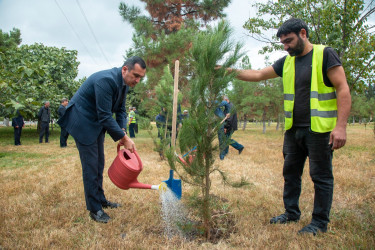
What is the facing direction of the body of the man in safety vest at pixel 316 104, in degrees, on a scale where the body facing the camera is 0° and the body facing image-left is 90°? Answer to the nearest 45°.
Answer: approximately 45°

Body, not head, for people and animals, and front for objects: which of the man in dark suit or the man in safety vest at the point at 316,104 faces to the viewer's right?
the man in dark suit

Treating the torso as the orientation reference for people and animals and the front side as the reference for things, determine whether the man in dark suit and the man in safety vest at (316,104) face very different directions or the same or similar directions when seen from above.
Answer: very different directions

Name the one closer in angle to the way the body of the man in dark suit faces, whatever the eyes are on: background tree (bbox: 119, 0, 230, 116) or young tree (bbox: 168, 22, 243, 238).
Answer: the young tree

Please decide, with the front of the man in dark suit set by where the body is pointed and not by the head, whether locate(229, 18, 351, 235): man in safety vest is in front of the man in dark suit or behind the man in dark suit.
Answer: in front

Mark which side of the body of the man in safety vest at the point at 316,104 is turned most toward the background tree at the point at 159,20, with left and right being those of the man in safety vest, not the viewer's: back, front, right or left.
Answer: right

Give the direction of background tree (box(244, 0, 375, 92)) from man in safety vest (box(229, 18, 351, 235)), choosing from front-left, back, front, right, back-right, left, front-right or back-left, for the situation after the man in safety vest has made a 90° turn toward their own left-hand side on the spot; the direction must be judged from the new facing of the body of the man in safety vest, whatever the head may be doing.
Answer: back-left

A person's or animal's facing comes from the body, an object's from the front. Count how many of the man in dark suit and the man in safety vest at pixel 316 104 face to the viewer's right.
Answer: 1

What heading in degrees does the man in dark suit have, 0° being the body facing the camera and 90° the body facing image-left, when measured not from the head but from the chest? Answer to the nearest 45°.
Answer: approximately 270°

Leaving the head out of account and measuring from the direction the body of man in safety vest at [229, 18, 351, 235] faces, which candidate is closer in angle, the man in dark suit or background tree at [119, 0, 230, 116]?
the man in dark suit

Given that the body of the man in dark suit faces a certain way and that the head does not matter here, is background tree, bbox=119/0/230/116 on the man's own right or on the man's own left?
on the man's own left

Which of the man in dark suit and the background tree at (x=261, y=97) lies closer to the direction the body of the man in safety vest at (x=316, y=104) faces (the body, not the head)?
the man in dark suit
